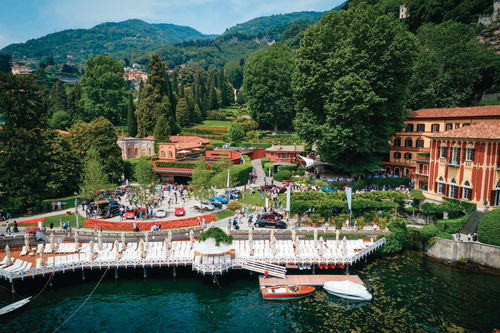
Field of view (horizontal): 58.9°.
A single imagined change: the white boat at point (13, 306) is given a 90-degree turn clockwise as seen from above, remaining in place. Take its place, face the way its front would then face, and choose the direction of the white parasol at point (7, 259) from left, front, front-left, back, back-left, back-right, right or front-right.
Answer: back-left

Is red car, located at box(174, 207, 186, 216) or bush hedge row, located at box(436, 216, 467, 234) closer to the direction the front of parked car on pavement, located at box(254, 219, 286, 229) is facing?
the red car

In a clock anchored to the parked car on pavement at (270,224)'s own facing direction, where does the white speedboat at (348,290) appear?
The white speedboat is roughly at 8 o'clock from the parked car on pavement.

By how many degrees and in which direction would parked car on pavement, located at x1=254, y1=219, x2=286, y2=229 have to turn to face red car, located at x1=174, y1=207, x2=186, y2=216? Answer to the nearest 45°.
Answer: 0° — it already faces it

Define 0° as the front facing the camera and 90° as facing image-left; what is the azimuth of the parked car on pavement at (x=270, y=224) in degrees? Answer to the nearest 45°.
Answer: approximately 90°

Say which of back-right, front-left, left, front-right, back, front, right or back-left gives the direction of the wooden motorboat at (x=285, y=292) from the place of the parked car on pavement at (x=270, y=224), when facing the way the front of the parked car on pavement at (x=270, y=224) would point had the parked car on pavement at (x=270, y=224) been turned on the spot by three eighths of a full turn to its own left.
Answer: front-right

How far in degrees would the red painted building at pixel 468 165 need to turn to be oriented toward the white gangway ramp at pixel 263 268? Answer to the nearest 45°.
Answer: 0° — it already faces it

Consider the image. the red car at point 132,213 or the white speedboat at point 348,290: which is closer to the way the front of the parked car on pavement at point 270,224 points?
the red car
